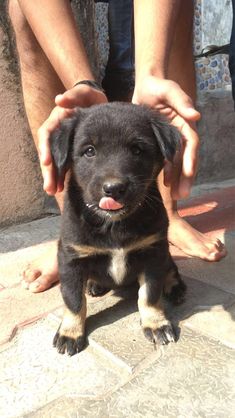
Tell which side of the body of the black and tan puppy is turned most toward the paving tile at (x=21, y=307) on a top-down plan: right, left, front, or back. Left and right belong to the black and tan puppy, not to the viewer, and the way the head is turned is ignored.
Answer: right

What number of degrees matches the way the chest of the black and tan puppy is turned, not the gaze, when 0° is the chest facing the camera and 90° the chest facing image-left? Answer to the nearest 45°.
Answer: approximately 0°

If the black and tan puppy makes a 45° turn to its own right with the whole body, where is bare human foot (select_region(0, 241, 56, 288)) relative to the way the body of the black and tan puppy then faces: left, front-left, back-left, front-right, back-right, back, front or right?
right

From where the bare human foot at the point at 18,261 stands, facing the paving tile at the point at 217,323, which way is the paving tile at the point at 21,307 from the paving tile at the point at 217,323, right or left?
right

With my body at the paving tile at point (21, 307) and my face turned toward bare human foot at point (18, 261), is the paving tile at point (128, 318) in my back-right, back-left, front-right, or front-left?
back-right
